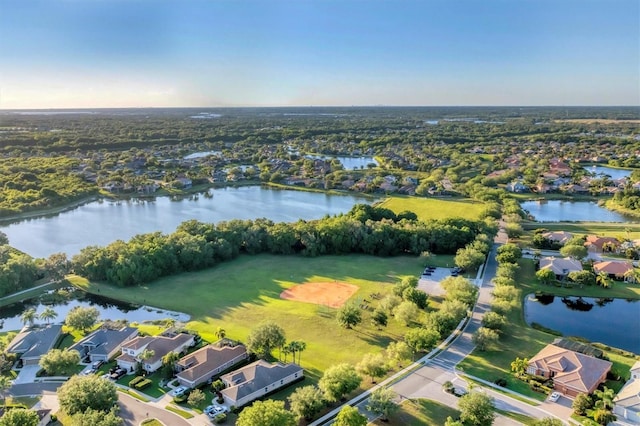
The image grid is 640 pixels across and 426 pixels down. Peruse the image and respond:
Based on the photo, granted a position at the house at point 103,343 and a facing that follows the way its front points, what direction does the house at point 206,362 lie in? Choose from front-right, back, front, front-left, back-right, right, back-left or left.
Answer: left

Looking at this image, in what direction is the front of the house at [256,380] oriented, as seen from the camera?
facing the viewer and to the left of the viewer

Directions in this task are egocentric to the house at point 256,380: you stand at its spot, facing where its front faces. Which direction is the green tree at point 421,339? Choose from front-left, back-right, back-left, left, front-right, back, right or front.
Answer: back-left

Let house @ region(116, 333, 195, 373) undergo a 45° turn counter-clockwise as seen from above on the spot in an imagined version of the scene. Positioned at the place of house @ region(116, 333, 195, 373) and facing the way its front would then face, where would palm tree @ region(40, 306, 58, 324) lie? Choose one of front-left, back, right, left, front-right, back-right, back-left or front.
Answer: back-right

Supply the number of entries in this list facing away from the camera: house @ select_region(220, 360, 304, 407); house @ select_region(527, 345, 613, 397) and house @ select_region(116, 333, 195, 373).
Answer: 0

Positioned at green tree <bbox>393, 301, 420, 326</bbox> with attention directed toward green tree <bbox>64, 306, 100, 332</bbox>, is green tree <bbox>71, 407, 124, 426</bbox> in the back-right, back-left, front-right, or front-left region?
front-left

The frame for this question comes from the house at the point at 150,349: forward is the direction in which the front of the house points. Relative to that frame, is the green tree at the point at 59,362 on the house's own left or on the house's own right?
on the house's own right

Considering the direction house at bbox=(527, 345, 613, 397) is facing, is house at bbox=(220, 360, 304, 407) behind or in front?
in front

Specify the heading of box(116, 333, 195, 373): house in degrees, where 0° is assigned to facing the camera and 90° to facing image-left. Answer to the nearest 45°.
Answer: approximately 45°

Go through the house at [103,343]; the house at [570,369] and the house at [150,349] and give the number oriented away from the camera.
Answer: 0

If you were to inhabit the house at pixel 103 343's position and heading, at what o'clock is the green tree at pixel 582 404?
The green tree is roughly at 9 o'clock from the house.

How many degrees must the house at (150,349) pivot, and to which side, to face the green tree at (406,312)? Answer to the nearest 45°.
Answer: approximately 135° to its left

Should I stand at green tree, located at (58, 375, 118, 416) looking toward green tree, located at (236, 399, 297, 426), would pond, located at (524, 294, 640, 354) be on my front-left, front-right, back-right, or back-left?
front-left

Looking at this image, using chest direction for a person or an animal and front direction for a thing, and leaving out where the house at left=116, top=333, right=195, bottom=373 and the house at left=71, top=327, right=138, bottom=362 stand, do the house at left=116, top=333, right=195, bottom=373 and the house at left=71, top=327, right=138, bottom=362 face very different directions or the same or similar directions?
same or similar directions

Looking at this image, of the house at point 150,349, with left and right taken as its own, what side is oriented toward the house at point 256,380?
left

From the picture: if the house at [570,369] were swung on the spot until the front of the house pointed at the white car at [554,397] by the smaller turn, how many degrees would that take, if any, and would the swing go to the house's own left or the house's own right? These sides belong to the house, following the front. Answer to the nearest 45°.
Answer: approximately 45° to the house's own left
